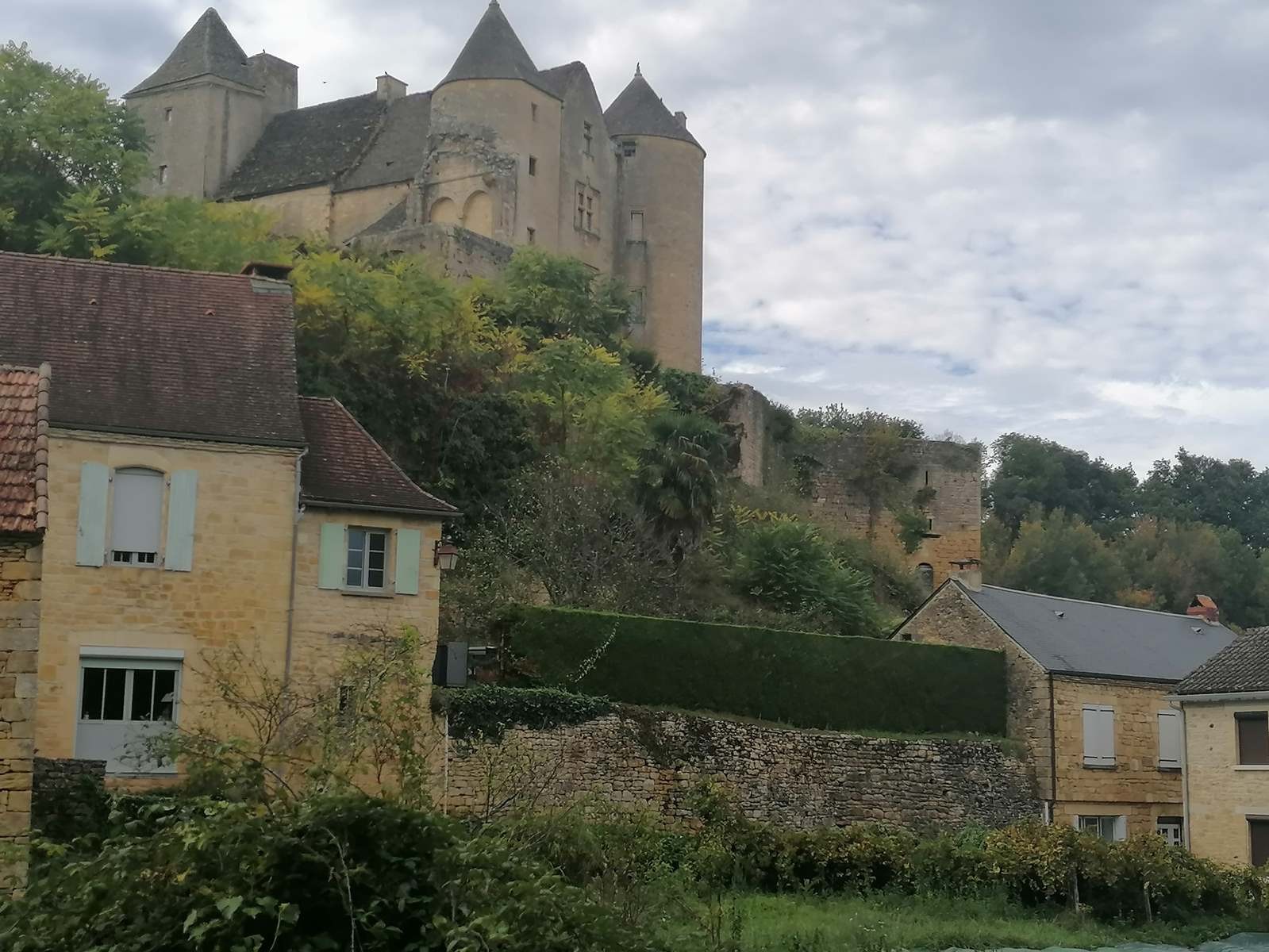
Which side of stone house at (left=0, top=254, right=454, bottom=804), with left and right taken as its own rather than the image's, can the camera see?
front

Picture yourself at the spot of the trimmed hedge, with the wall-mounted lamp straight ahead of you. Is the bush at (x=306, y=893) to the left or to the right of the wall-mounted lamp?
left

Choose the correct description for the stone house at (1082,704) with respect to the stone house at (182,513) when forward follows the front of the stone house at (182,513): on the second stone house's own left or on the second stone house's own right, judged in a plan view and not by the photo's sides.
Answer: on the second stone house's own left

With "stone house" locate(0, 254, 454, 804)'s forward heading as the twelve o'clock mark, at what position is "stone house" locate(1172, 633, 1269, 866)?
"stone house" locate(1172, 633, 1269, 866) is roughly at 9 o'clock from "stone house" locate(0, 254, 454, 804).

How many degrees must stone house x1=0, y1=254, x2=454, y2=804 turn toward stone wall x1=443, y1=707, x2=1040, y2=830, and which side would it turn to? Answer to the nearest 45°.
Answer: approximately 90° to its left

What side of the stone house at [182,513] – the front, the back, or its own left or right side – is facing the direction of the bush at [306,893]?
front

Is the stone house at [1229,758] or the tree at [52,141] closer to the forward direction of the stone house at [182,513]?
the stone house

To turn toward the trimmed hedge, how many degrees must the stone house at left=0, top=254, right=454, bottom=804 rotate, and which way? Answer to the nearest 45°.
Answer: approximately 90° to its left

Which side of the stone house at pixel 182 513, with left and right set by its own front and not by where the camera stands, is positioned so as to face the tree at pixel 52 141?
back

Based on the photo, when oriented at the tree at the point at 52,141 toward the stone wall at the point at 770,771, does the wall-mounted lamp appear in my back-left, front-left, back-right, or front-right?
front-right

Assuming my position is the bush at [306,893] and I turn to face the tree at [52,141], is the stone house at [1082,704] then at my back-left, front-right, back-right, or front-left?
front-right
